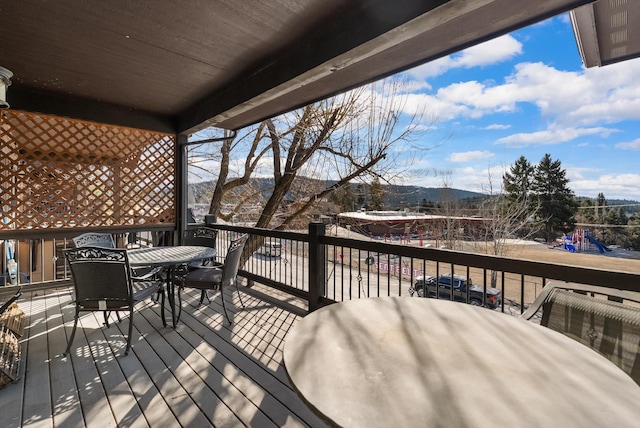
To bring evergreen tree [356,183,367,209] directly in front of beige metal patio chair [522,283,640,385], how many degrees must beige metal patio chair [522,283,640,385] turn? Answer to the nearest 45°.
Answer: approximately 90° to its right

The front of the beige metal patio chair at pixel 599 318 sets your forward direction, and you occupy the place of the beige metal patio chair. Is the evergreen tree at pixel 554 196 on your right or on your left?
on your right

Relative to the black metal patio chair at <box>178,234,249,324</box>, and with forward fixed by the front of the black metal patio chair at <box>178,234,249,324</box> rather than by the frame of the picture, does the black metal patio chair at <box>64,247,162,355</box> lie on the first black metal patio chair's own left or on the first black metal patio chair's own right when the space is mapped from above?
on the first black metal patio chair's own left

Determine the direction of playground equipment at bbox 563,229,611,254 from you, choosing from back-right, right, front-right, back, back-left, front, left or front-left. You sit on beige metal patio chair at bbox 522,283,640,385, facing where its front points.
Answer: back-right

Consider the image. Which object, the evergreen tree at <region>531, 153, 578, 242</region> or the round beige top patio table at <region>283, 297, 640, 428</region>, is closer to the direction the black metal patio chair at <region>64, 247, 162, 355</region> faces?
the evergreen tree

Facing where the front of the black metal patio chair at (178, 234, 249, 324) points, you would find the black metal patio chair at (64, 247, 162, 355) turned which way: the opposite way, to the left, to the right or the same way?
to the right

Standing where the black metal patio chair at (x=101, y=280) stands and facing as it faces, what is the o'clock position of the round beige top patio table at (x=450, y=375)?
The round beige top patio table is roughly at 4 o'clock from the black metal patio chair.

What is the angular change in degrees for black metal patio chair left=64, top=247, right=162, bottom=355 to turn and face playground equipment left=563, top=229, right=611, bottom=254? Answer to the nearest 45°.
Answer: approximately 45° to its right

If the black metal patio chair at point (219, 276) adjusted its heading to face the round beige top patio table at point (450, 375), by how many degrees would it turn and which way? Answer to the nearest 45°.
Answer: approximately 135° to its left

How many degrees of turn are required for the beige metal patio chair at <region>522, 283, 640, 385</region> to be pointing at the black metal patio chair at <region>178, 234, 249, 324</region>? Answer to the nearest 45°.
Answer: approximately 45° to its right

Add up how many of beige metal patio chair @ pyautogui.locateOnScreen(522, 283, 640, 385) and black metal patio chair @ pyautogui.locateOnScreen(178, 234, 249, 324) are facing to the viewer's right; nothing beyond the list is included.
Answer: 0

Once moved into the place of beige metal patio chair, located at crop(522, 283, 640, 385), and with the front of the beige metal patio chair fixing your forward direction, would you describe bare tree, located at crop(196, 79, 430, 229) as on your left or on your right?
on your right

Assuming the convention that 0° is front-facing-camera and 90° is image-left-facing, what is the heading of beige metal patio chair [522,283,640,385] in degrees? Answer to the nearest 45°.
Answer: approximately 45°

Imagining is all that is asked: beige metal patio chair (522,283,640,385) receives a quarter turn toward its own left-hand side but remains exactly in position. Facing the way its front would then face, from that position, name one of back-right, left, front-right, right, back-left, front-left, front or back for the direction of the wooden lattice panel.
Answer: back-right

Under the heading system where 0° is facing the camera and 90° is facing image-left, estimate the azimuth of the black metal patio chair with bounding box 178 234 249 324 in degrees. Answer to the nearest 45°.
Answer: approximately 135°

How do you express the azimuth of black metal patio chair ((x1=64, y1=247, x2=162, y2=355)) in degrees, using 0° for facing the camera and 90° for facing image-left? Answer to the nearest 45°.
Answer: approximately 225°

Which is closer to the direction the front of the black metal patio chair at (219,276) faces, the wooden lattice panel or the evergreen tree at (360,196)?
the wooden lattice panel

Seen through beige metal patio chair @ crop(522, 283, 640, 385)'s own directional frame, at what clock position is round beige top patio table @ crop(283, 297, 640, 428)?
The round beige top patio table is roughly at 11 o'clock from the beige metal patio chair.
